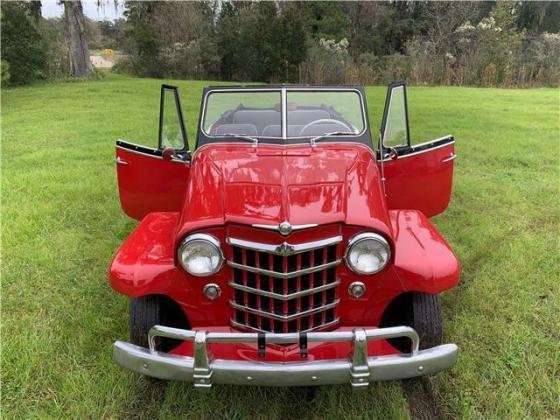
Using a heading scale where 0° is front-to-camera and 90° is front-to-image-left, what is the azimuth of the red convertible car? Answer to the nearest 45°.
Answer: approximately 0°

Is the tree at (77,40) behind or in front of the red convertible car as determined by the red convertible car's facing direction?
behind

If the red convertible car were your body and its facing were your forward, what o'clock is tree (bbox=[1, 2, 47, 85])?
The tree is roughly at 5 o'clock from the red convertible car.
